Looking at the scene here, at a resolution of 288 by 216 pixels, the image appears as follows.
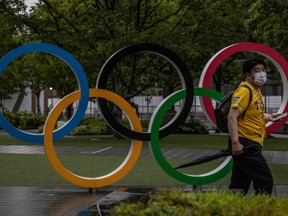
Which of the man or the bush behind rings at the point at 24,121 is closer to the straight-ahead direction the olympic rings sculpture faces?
the man

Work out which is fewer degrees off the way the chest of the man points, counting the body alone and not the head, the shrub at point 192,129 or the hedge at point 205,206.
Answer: the hedge

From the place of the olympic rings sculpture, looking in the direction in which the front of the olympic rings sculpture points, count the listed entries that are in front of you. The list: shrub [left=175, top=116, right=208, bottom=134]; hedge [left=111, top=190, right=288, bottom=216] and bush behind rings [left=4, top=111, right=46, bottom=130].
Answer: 1

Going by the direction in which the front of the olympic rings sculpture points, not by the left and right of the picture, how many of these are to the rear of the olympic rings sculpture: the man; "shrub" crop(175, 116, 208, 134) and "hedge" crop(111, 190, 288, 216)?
1

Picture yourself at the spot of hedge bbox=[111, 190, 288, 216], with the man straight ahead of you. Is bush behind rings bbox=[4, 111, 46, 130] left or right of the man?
left

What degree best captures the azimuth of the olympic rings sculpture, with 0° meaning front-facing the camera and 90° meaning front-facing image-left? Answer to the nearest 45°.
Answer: approximately 0°

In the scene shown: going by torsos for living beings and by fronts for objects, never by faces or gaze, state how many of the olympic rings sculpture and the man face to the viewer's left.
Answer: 0

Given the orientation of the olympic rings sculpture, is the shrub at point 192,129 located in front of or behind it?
behind

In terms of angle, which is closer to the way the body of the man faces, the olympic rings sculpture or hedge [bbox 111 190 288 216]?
the hedge
